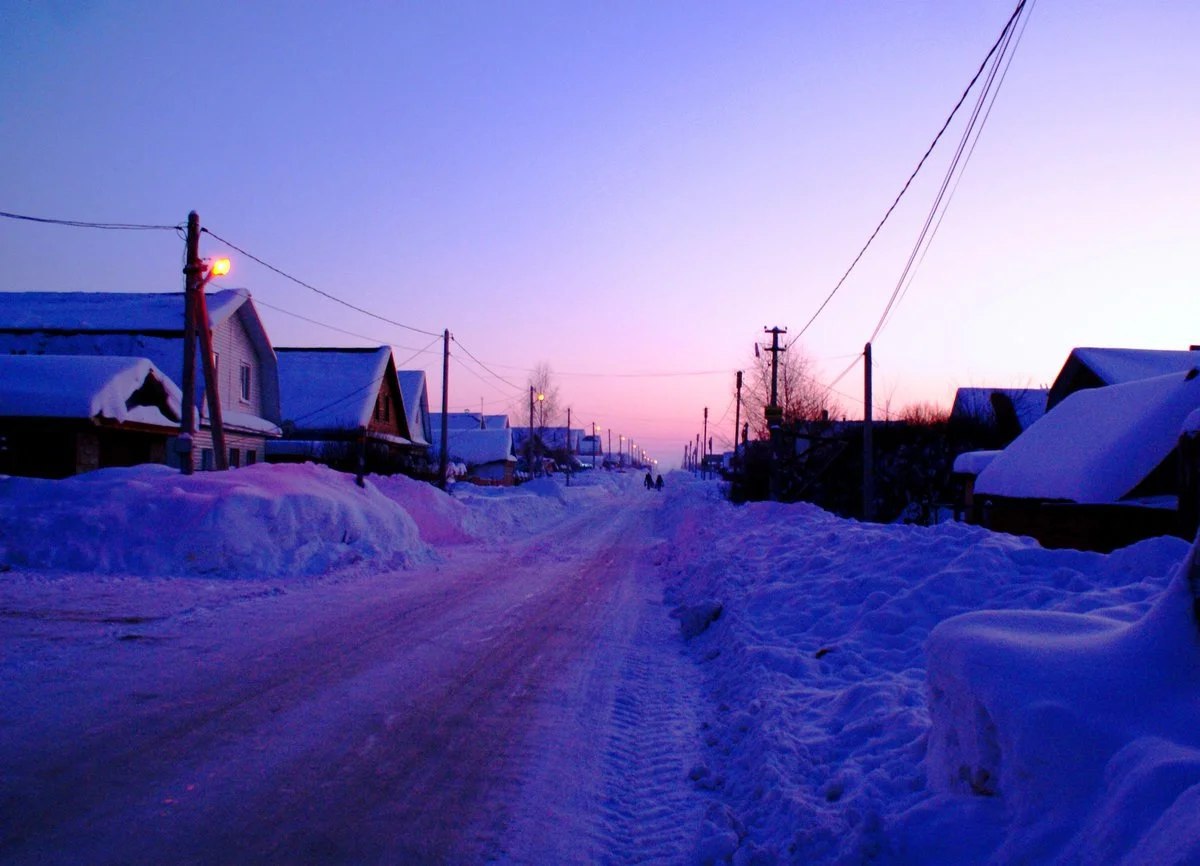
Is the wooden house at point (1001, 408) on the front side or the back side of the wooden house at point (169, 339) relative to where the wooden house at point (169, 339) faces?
on the front side

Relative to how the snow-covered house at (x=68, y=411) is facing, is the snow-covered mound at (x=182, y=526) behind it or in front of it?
in front

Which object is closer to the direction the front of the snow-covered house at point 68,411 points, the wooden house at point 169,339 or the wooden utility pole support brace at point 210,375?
the wooden utility pole support brace

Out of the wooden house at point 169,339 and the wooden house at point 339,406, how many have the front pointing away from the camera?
0

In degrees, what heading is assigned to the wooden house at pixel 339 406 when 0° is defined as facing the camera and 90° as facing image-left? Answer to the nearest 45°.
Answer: approximately 315°

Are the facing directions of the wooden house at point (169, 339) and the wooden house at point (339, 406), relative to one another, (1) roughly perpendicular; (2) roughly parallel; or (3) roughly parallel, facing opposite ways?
roughly parallel

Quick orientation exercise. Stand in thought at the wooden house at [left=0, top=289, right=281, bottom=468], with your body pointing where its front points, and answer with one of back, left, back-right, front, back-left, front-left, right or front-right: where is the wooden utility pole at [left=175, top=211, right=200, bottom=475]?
front-right

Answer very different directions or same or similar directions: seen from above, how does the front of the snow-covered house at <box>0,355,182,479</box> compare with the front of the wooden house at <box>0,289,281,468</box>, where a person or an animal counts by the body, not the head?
same or similar directions

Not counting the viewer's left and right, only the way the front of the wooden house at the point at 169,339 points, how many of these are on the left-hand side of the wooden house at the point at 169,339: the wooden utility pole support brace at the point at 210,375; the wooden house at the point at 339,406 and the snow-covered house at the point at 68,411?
1

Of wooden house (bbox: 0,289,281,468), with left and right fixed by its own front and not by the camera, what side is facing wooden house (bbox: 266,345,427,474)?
left

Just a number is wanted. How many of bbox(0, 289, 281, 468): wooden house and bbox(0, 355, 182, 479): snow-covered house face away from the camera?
0

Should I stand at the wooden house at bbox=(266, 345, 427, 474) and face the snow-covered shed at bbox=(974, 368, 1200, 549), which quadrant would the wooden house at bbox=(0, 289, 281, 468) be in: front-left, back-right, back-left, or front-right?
front-right

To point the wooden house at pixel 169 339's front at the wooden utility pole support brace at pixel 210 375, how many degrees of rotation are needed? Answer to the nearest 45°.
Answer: approximately 45° to its right

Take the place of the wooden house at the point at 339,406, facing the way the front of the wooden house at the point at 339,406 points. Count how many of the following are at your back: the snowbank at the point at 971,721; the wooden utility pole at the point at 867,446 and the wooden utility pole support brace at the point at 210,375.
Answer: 0

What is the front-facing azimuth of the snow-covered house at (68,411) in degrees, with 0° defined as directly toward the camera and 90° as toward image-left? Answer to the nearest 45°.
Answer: approximately 315°

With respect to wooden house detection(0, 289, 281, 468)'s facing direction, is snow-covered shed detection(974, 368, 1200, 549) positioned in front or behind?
in front

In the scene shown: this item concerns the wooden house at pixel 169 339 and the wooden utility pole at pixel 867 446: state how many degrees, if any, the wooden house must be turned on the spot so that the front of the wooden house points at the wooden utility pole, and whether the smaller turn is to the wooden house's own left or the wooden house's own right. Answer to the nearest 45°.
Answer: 0° — it already faces it

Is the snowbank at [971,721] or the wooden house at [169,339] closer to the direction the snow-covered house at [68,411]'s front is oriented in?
the snowbank

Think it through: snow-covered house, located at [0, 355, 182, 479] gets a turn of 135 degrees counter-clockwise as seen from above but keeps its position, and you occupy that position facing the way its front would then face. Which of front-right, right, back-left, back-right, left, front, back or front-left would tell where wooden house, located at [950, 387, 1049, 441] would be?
right

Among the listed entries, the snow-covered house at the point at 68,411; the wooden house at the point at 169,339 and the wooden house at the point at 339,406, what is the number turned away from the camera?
0

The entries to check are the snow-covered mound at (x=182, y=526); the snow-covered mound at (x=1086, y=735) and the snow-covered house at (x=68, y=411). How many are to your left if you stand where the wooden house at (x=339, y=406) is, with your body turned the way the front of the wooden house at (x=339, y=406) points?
0

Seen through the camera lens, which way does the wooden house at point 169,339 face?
facing the viewer and to the right of the viewer
